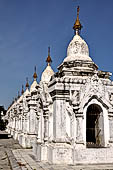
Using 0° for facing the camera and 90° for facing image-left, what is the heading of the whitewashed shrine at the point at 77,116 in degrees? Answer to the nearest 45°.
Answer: approximately 0°
